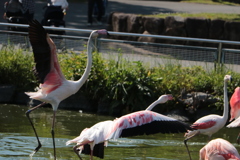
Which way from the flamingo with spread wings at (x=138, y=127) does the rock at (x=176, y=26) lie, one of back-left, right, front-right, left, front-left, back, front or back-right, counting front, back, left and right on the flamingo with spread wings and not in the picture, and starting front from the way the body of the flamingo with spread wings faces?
front-left

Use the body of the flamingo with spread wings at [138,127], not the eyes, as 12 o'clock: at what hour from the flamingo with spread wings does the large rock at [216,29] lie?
The large rock is roughly at 11 o'clock from the flamingo with spread wings.

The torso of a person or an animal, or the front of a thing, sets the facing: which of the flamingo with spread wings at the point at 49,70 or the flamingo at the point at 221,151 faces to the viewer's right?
the flamingo with spread wings

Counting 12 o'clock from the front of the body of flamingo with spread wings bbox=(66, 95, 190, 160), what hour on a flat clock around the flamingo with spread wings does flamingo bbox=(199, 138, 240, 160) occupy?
The flamingo is roughly at 2 o'clock from the flamingo with spread wings.

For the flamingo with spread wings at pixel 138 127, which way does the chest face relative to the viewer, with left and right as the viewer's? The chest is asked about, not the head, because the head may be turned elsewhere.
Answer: facing away from the viewer and to the right of the viewer

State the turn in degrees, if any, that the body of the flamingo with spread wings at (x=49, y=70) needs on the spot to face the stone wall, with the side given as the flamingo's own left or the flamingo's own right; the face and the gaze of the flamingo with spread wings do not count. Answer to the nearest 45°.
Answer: approximately 45° to the flamingo's own left

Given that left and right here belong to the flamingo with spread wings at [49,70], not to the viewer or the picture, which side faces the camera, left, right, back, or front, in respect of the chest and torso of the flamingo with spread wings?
right
